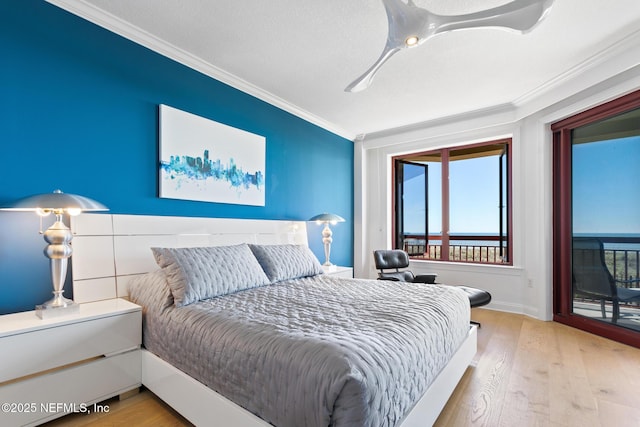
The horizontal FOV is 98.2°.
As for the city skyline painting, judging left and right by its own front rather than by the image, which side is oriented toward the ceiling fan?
front

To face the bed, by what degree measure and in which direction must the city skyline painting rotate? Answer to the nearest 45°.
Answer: approximately 45° to its right

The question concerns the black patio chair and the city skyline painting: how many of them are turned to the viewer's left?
0

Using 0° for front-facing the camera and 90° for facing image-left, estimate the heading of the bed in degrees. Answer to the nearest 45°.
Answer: approximately 315°

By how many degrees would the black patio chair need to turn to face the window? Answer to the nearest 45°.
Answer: approximately 135° to its left

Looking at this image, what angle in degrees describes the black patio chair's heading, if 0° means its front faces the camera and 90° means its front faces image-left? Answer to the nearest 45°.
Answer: approximately 225°

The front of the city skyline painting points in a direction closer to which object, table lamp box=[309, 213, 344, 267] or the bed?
the bed

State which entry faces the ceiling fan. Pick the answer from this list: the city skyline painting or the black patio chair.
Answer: the city skyline painting

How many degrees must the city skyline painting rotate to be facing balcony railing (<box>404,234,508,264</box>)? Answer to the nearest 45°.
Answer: approximately 45° to its left

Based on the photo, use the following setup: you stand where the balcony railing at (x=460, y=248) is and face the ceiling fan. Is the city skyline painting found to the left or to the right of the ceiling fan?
right

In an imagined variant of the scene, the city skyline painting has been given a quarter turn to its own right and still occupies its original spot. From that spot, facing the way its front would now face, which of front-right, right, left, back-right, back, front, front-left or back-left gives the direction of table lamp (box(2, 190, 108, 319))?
front

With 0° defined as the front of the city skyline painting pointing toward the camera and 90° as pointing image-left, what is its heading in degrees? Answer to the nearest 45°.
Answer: approximately 315°

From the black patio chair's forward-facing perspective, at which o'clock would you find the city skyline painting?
The city skyline painting is roughly at 6 o'clock from the black patio chair.
